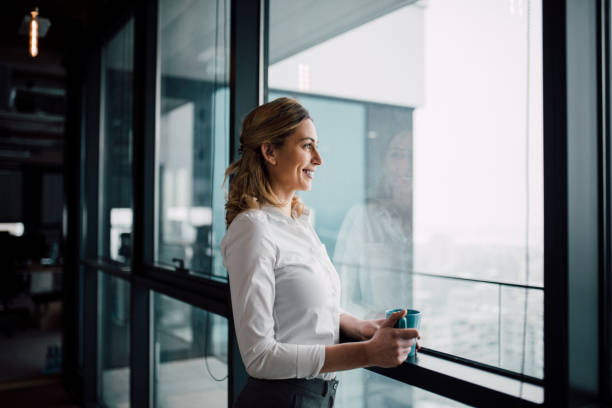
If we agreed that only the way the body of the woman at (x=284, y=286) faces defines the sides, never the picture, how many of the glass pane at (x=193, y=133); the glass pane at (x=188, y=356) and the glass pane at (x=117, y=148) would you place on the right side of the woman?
0

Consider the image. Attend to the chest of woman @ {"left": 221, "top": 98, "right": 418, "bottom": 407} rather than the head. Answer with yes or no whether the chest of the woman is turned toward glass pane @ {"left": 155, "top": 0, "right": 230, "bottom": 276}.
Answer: no

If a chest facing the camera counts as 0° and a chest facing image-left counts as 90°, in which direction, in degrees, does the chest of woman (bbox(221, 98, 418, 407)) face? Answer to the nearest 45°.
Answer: approximately 270°

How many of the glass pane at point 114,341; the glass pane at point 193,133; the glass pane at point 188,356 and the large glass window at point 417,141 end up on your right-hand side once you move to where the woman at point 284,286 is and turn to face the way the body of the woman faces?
0

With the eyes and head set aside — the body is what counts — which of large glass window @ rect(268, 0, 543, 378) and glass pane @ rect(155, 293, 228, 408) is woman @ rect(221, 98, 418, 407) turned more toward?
the large glass window

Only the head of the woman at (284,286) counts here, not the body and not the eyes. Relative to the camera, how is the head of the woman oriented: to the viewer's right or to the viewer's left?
to the viewer's right

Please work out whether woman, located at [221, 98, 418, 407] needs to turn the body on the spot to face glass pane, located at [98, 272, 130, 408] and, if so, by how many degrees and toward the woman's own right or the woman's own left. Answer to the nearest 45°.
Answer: approximately 135° to the woman's own left

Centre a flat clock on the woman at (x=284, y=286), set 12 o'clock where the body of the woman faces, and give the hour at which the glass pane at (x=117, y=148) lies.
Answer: The glass pane is roughly at 8 o'clock from the woman.

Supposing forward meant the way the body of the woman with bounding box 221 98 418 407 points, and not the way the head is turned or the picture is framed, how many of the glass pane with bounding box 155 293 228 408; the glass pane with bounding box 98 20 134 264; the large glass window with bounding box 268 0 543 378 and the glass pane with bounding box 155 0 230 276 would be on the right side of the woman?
0
